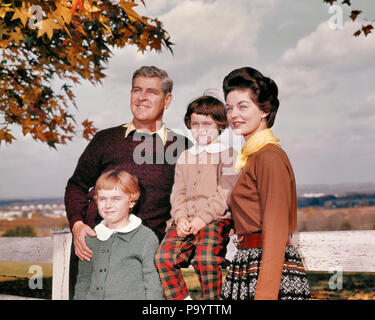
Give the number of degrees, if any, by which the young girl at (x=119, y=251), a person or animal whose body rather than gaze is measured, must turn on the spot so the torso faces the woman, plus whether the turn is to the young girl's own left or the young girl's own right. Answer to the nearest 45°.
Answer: approximately 90° to the young girl's own left

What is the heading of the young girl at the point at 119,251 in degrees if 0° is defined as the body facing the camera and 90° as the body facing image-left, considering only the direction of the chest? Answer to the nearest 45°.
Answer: approximately 45°
